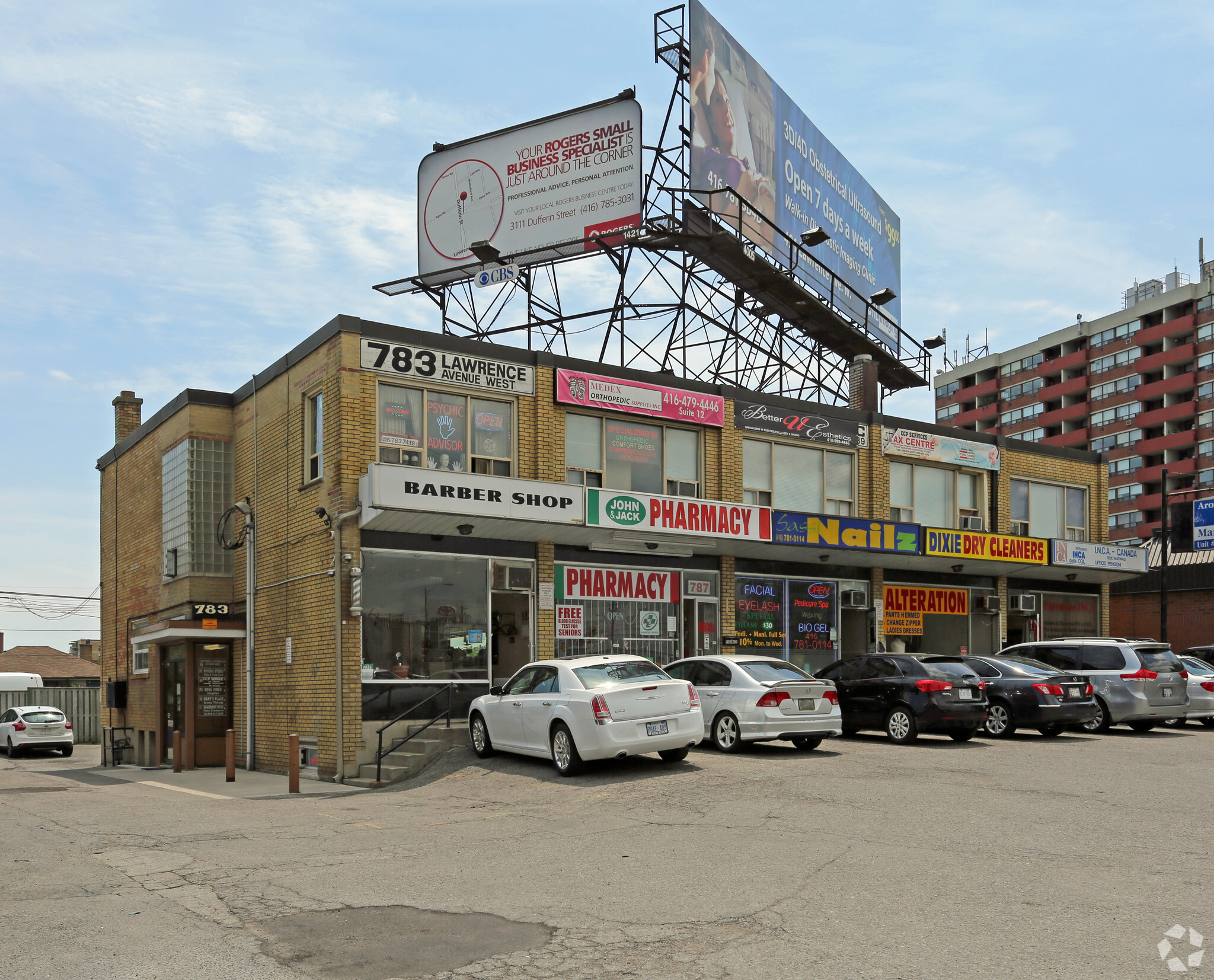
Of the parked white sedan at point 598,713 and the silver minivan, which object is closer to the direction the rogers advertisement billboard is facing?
the parked white sedan

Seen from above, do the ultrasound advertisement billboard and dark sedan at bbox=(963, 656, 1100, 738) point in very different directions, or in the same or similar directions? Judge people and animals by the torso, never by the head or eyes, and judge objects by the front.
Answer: very different directions

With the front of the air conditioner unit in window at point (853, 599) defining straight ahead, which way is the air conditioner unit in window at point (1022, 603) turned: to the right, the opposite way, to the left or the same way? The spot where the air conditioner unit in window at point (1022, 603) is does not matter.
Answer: the same way

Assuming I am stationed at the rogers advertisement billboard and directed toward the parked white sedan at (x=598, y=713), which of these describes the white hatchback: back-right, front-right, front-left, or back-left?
back-right

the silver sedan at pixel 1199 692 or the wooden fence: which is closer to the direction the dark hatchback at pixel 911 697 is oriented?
the wooden fence

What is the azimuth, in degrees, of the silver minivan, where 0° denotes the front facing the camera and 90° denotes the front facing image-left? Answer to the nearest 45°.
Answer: approximately 135°

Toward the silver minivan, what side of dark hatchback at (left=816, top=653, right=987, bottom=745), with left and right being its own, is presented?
right

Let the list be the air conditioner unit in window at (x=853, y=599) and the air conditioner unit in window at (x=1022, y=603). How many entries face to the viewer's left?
0

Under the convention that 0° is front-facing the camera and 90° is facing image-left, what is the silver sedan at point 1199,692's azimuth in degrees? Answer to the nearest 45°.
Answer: approximately 135°

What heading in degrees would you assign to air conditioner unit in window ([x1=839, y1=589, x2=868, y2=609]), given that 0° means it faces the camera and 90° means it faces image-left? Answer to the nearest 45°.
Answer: approximately 315°

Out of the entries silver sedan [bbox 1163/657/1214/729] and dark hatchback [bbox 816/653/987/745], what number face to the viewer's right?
0

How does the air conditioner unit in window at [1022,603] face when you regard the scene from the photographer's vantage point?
facing the viewer and to the right of the viewer

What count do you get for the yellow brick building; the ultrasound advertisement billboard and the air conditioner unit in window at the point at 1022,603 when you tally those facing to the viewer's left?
0

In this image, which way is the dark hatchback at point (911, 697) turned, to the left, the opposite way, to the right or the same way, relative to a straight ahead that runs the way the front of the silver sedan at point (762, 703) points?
the same way

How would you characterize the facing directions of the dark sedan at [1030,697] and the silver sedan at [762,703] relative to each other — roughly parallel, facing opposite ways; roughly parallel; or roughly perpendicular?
roughly parallel

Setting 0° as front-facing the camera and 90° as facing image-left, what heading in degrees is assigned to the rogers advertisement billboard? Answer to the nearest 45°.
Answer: approximately 45°

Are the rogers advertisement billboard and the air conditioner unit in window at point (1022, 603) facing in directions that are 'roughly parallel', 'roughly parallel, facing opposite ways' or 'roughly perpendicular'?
roughly perpendicular

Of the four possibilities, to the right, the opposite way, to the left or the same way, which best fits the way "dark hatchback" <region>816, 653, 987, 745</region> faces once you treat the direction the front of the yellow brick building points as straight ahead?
the opposite way
